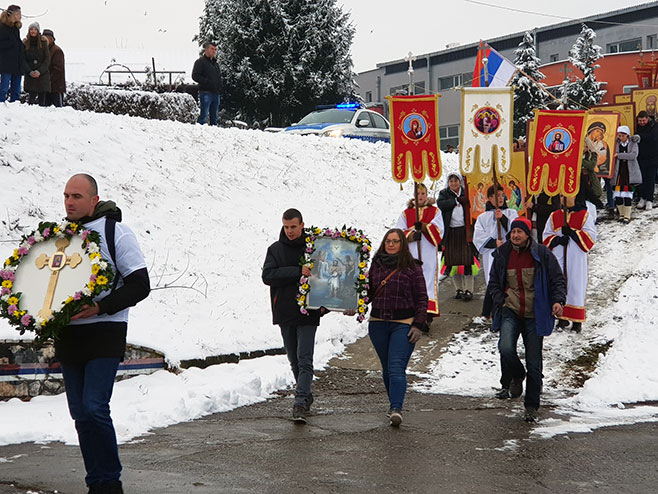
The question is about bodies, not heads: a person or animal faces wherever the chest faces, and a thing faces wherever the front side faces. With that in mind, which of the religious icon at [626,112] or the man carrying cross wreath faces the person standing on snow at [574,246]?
the religious icon

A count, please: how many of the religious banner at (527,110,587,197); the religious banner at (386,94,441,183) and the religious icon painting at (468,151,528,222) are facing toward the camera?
3

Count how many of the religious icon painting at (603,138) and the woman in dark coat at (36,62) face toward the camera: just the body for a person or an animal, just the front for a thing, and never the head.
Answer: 2

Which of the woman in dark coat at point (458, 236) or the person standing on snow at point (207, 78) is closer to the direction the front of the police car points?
the person standing on snow

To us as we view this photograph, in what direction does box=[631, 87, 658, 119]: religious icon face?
facing the viewer

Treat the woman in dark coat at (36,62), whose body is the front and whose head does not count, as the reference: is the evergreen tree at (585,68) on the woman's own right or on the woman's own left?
on the woman's own left

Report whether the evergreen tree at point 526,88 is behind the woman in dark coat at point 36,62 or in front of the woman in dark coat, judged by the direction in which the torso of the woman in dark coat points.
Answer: behind

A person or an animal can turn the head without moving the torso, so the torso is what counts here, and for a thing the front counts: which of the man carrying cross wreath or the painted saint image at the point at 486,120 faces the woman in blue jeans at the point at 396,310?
the painted saint image

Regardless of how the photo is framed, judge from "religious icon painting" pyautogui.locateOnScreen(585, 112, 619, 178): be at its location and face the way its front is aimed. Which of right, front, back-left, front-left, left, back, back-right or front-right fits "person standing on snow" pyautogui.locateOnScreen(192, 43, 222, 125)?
right

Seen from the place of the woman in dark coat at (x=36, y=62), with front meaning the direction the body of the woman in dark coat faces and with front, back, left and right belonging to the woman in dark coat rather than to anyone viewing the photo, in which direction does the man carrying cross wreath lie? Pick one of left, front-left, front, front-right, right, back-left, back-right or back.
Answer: front

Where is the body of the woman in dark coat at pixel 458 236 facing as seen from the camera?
toward the camera

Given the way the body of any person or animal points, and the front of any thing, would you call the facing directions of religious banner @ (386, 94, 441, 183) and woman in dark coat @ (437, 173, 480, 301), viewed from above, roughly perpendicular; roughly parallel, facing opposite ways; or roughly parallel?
roughly parallel

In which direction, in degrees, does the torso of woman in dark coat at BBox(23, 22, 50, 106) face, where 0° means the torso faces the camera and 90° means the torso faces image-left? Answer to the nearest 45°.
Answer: approximately 0°

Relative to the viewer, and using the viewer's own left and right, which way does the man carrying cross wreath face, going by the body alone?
facing the viewer and to the left of the viewer

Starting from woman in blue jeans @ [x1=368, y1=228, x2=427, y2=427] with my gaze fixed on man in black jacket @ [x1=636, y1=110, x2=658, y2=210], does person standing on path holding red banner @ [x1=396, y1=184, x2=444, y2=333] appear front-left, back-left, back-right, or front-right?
front-left
